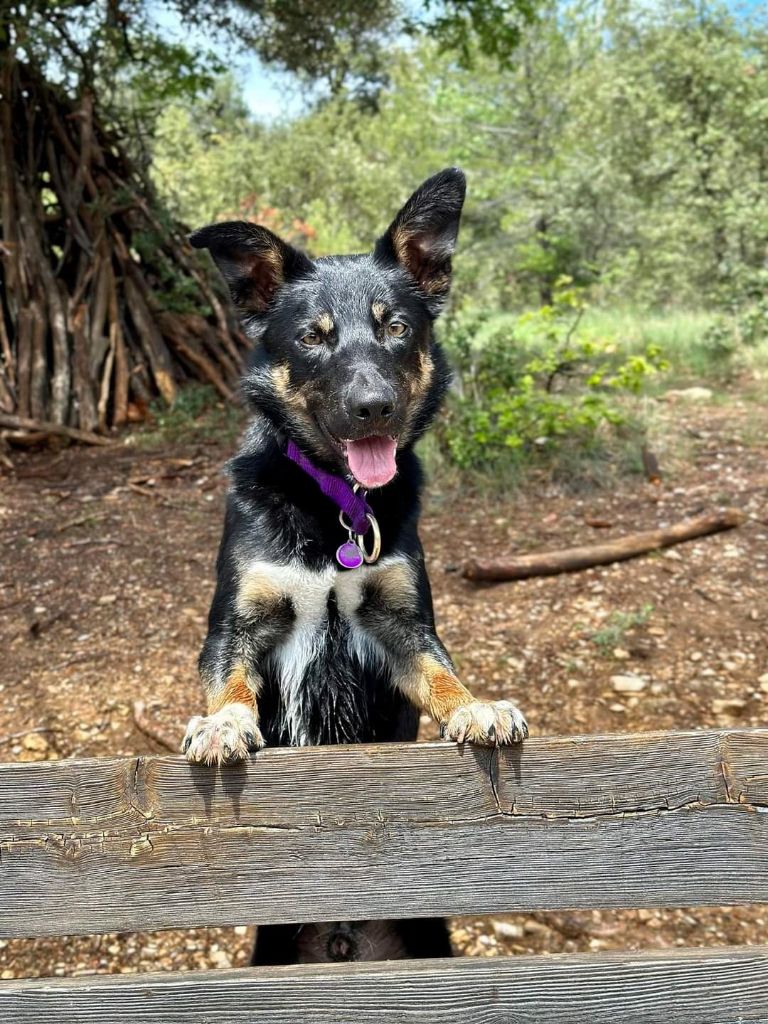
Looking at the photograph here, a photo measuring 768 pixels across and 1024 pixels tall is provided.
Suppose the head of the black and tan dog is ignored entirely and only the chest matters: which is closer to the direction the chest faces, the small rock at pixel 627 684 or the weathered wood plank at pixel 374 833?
the weathered wood plank

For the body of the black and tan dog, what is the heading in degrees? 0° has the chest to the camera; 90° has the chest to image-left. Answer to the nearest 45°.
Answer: approximately 0°

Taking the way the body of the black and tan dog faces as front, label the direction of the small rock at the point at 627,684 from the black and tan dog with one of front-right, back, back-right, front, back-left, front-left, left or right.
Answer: back-left

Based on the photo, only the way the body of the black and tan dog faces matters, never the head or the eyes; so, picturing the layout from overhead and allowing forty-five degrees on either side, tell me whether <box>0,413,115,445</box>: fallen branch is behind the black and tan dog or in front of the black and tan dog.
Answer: behind

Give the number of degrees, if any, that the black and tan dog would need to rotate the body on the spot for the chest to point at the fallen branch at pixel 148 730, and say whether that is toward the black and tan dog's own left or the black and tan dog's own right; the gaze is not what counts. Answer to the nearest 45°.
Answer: approximately 135° to the black and tan dog's own right

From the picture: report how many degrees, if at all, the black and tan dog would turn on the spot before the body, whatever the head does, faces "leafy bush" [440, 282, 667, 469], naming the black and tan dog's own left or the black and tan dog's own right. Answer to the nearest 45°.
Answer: approximately 180°

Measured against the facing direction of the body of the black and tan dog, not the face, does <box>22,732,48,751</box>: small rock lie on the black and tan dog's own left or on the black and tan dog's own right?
on the black and tan dog's own right

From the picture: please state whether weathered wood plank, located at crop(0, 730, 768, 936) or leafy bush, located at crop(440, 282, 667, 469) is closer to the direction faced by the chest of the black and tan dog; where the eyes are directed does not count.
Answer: the weathered wood plank

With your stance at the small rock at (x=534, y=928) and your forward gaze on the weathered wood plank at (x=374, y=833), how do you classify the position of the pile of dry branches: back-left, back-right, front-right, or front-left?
back-right

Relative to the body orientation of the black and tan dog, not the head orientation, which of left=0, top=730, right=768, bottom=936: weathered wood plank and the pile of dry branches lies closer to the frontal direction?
the weathered wood plank

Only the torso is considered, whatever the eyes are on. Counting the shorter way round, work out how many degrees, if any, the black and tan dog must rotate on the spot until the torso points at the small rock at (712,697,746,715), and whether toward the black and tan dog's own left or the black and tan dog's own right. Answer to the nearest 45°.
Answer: approximately 135° to the black and tan dog's own left

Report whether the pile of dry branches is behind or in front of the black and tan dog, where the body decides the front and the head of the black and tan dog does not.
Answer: behind
